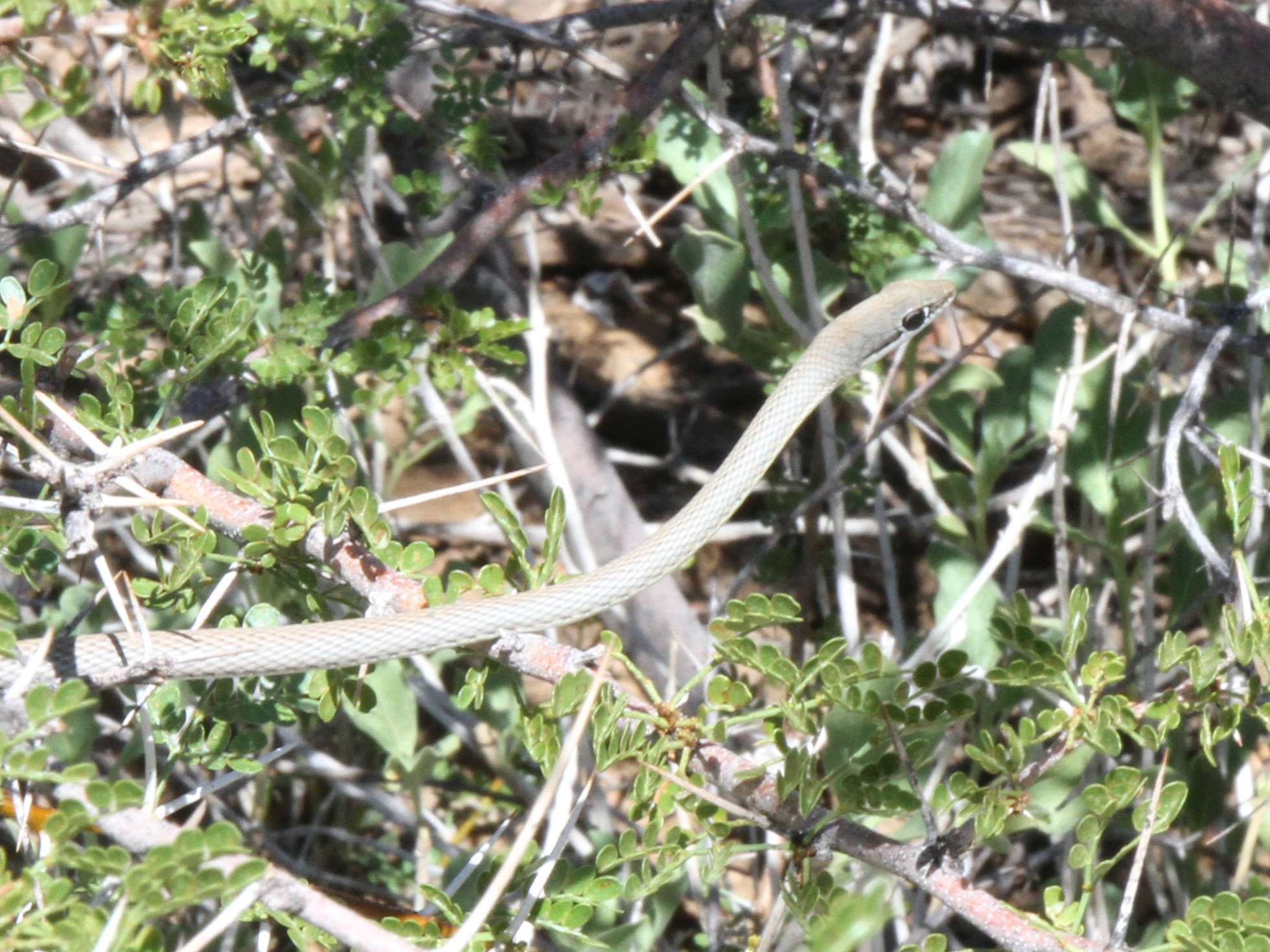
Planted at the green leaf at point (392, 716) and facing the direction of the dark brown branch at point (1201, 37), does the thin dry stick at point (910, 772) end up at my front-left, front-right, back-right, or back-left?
front-right

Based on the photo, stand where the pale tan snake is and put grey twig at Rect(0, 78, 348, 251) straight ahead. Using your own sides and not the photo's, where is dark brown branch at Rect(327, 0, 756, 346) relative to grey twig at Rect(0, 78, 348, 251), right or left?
right

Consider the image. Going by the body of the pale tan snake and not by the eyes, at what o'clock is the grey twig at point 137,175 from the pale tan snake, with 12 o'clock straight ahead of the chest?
The grey twig is roughly at 8 o'clock from the pale tan snake.

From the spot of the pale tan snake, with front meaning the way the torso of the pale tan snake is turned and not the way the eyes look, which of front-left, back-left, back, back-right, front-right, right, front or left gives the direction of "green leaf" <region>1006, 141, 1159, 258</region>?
front-left

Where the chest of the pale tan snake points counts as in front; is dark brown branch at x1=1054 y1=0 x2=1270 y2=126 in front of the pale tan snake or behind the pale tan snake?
in front

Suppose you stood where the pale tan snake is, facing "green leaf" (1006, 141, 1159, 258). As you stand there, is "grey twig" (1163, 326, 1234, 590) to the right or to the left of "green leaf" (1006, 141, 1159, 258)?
right

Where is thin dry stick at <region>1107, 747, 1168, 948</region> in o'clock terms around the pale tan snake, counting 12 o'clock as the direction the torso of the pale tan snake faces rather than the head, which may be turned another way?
The thin dry stick is roughly at 1 o'clock from the pale tan snake.

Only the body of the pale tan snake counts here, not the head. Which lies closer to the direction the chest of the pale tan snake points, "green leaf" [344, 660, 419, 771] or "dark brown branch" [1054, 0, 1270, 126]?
the dark brown branch

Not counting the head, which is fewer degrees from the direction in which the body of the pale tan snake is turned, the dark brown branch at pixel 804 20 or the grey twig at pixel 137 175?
the dark brown branch

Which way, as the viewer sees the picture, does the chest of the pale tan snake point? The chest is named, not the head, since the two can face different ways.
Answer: to the viewer's right
